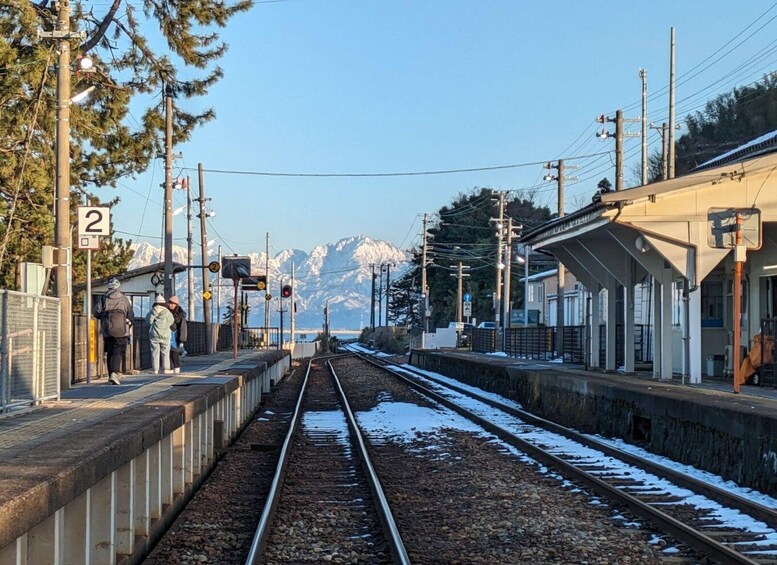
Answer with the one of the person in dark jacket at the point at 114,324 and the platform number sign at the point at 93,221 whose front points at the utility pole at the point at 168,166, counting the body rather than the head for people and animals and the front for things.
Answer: the person in dark jacket

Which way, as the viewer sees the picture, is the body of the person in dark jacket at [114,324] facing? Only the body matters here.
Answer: away from the camera

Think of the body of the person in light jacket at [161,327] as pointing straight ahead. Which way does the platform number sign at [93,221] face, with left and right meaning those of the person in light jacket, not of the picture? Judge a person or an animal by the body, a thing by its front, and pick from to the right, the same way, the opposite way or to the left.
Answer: the opposite way

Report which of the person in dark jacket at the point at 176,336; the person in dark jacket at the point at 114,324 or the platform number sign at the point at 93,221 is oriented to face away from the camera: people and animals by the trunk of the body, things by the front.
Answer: the person in dark jacket at the point at 114,324

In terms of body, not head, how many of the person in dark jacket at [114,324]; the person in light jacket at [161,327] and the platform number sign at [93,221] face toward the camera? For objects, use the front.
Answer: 1

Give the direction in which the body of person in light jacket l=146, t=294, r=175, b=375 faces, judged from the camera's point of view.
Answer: away from the camera
